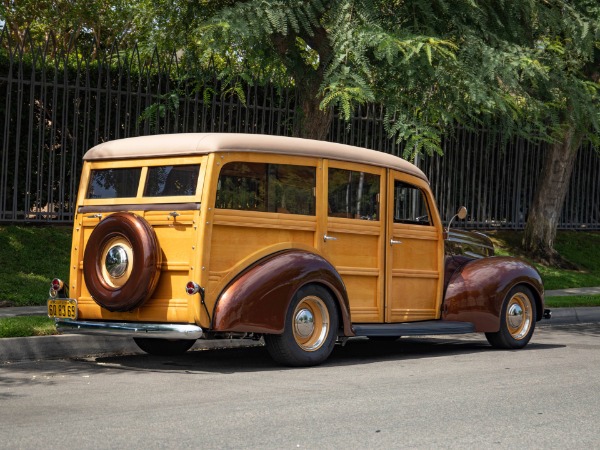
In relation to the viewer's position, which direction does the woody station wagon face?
facing away from the viewer and to the right of the viewer

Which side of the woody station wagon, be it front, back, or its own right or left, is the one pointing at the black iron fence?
left
